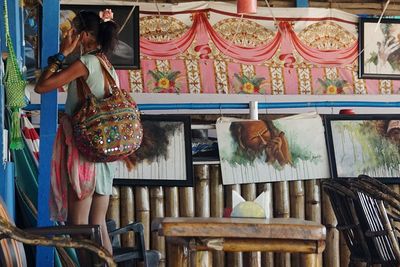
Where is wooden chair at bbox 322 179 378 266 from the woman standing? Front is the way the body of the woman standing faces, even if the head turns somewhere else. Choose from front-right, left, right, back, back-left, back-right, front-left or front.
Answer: back

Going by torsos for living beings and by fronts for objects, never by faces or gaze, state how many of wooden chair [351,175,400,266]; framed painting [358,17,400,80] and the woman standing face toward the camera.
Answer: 1

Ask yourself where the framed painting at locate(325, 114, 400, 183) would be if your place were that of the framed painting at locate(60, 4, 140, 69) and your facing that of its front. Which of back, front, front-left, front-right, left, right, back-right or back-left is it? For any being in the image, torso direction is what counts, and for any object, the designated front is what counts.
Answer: front-left

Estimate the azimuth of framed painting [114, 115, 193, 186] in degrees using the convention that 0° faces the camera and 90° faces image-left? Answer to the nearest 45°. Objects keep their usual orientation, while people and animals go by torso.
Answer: approximately 0°

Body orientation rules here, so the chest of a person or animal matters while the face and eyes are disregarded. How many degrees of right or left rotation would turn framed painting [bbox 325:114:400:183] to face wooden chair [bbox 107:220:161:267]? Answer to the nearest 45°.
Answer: approximately 45° to its right

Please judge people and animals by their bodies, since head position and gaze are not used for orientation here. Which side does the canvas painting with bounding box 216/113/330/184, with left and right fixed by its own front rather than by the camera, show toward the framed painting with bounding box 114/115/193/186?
right

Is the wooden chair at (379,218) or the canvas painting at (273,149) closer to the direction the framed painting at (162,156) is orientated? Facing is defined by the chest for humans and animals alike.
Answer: the wooden chair

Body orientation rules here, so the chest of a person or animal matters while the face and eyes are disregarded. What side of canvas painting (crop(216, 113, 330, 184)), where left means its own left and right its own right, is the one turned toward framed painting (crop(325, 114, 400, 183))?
left

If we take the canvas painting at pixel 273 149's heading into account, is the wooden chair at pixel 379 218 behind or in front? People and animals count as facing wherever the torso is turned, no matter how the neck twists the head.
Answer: in front

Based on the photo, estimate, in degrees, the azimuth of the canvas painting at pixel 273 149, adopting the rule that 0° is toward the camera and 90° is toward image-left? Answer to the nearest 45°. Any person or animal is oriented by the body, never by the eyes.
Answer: approximately 0°
